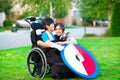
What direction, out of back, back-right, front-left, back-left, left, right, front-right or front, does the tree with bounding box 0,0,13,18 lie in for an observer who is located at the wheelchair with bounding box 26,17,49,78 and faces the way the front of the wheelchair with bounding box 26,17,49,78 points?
back-left

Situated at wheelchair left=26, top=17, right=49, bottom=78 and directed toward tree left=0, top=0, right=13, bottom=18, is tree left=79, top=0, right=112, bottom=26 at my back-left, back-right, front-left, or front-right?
front-right

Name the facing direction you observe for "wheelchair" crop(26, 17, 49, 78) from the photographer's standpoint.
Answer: facing the viewer and to the right of the viewer

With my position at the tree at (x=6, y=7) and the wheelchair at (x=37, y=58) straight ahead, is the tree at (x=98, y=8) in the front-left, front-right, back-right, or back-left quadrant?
front-left

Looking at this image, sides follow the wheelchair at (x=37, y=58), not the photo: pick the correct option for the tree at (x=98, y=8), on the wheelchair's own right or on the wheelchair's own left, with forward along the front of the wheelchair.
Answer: on the wheelchair's own left
